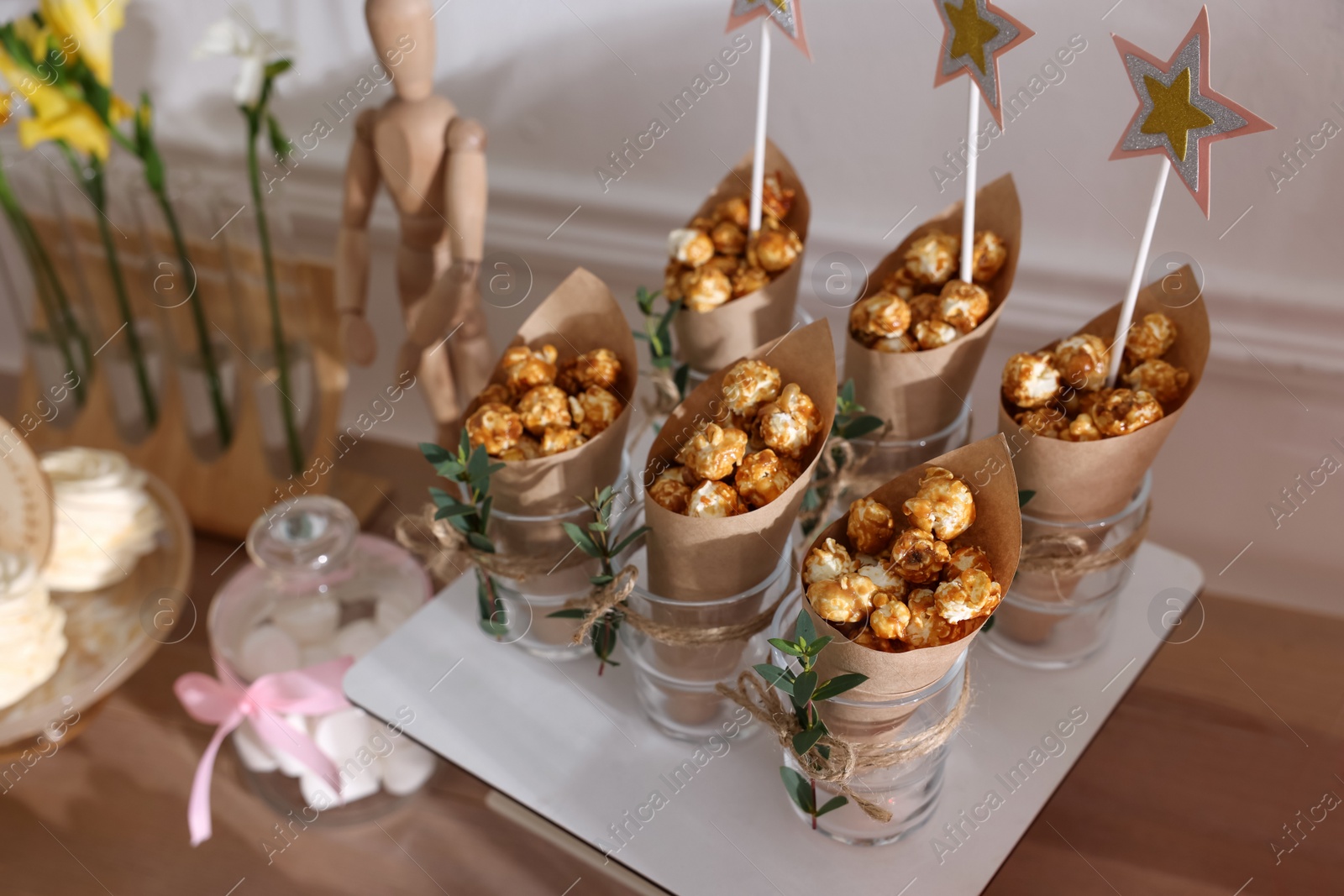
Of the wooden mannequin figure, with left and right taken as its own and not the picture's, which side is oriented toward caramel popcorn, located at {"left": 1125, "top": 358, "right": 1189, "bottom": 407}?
left

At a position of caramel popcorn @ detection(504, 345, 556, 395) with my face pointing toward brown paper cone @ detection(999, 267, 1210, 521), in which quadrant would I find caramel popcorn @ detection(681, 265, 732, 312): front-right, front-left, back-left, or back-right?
front-left

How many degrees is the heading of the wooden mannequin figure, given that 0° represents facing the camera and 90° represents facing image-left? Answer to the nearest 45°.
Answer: approximately 45°

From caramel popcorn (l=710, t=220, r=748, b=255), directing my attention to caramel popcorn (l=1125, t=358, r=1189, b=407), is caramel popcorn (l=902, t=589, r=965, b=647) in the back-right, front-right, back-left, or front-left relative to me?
front-right

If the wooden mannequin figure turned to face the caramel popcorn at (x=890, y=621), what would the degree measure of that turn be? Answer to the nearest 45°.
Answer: approximately 45° to its left

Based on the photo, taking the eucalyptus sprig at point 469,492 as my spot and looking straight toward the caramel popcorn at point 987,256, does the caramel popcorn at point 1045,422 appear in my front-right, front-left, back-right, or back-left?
front-right
